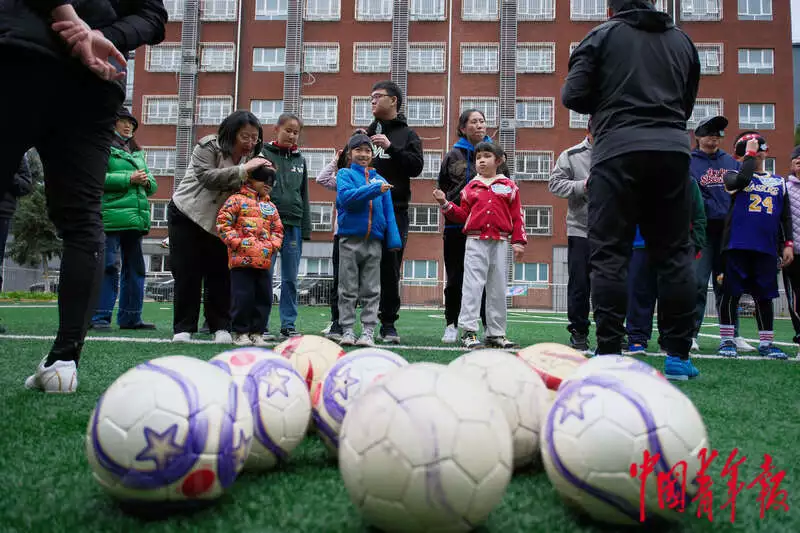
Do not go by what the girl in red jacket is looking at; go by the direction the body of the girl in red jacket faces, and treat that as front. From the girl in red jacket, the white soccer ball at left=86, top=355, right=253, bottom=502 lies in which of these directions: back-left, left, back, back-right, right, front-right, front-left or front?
front

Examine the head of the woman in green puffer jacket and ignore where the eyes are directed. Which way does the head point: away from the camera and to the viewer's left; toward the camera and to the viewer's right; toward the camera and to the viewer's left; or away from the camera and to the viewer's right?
toward the camera and to the viewer's right

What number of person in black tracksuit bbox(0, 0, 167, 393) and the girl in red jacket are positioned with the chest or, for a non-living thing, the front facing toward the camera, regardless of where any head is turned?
1

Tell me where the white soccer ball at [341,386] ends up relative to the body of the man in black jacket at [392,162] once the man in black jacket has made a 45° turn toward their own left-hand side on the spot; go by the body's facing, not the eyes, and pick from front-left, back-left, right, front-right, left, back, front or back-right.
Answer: front

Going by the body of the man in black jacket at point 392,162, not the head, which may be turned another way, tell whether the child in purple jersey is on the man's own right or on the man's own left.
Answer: on the man's own left

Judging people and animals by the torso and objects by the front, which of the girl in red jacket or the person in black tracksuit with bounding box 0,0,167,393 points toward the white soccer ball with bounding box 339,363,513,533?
the girl in red jacket

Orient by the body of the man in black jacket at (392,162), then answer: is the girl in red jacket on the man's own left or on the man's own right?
on the man's own left

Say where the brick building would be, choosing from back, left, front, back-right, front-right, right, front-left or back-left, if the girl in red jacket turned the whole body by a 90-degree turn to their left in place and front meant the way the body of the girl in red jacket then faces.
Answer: left

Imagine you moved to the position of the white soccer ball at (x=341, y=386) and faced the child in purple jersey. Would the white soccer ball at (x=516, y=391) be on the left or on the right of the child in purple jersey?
right

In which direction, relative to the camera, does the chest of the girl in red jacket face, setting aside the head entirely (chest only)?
toward the camera

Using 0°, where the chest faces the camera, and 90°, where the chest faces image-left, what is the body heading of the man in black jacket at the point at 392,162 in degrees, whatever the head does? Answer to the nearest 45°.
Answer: approximately 45°

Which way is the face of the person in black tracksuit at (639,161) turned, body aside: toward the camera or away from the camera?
away from the camera
